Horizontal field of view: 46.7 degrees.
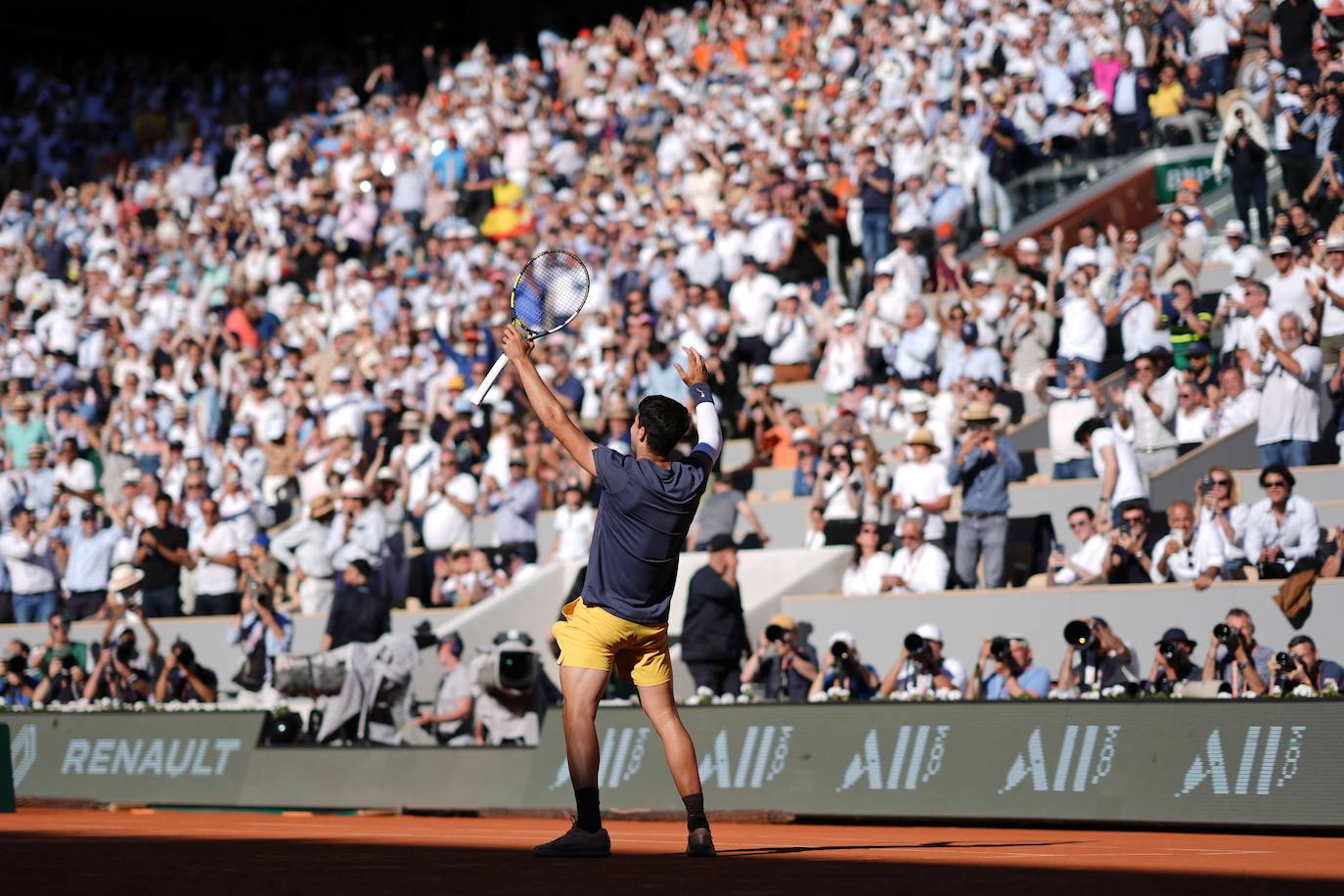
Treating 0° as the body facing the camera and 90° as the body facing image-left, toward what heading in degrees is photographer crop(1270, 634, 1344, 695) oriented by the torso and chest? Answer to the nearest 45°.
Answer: approximately 45°

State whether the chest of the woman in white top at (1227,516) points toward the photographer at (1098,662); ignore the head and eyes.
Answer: yes

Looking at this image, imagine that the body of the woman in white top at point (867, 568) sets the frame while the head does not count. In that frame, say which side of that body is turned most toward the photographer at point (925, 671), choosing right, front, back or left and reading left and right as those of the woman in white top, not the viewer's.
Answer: front

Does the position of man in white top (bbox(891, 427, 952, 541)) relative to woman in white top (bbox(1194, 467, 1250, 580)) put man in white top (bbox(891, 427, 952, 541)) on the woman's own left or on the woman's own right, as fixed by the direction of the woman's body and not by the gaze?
on the woman's own right

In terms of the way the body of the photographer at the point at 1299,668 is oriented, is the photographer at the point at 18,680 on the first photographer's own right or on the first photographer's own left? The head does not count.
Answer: on the first photographer's own right

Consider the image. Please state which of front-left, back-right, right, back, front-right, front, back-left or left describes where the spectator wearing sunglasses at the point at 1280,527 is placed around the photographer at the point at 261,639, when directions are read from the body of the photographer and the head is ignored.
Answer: front-left

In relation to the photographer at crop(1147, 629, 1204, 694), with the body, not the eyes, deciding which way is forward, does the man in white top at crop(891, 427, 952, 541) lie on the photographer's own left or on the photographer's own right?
on the photographer's own right

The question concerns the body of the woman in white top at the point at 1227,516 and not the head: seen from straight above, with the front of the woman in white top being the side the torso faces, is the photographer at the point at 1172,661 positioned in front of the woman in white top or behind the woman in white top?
in front

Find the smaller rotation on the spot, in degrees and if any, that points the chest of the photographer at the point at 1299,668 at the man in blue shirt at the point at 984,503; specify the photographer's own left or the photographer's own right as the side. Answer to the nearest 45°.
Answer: approximately 90° to the photographer's own right

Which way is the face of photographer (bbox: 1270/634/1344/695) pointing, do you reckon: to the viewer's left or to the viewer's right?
to the viewer's left

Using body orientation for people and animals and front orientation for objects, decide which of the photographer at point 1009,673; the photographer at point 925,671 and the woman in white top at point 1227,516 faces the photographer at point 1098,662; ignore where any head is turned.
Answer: the woman in white top
